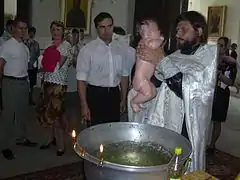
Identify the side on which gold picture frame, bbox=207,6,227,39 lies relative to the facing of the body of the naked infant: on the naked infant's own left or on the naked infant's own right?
on the naked infant's own left

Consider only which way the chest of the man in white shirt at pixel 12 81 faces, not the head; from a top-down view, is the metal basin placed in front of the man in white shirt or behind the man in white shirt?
in front

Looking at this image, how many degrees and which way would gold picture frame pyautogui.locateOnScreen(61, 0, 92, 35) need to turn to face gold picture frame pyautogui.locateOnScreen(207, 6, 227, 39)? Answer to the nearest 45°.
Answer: approximately 135° to its left

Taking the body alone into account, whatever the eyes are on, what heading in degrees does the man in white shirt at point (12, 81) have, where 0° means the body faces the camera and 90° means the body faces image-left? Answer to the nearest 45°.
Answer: approximately 315°

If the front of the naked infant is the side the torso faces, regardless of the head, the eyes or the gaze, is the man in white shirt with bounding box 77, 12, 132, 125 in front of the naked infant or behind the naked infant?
behind

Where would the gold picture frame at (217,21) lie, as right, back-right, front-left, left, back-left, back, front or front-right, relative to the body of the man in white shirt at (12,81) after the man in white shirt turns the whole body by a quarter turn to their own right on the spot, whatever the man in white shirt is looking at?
back

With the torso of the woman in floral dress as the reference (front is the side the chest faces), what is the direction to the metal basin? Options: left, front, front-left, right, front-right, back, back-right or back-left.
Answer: front-left

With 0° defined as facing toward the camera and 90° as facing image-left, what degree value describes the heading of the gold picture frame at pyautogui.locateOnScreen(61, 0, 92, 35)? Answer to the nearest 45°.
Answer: approximately 0°
